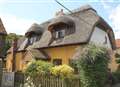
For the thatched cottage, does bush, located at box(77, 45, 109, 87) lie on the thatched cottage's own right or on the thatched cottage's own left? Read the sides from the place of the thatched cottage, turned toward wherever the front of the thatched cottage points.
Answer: on the thatched cottage's own left

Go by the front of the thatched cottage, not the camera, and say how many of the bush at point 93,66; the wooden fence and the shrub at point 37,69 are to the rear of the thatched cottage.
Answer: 0

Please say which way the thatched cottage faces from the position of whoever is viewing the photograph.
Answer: facing the viewer and to the left of the viewer

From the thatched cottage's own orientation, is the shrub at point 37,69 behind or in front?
in front

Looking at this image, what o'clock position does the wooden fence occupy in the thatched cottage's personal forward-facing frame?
The wooden fence is roughly at 11 o'clock from the thatched cottage.
